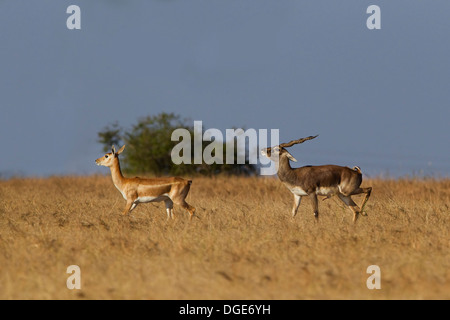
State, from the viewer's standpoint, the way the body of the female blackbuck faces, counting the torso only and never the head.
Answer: to the viewer's left

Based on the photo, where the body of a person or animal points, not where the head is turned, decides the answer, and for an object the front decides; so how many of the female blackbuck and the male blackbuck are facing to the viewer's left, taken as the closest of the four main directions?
2

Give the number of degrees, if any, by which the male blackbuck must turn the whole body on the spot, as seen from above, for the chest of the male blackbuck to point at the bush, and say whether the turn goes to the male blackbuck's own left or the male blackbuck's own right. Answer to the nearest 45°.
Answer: approximately 90° to the male blackbuck's own right

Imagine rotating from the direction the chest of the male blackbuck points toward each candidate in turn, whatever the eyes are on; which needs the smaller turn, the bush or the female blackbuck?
the female blackbuck

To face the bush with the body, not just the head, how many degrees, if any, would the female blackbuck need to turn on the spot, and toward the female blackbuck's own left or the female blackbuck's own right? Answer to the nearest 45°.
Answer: approximately 90° to the female blackbuck's own right

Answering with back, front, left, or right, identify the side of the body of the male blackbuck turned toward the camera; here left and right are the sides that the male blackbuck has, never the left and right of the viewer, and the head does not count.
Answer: left

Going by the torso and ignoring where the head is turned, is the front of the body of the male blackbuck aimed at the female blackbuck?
yes
